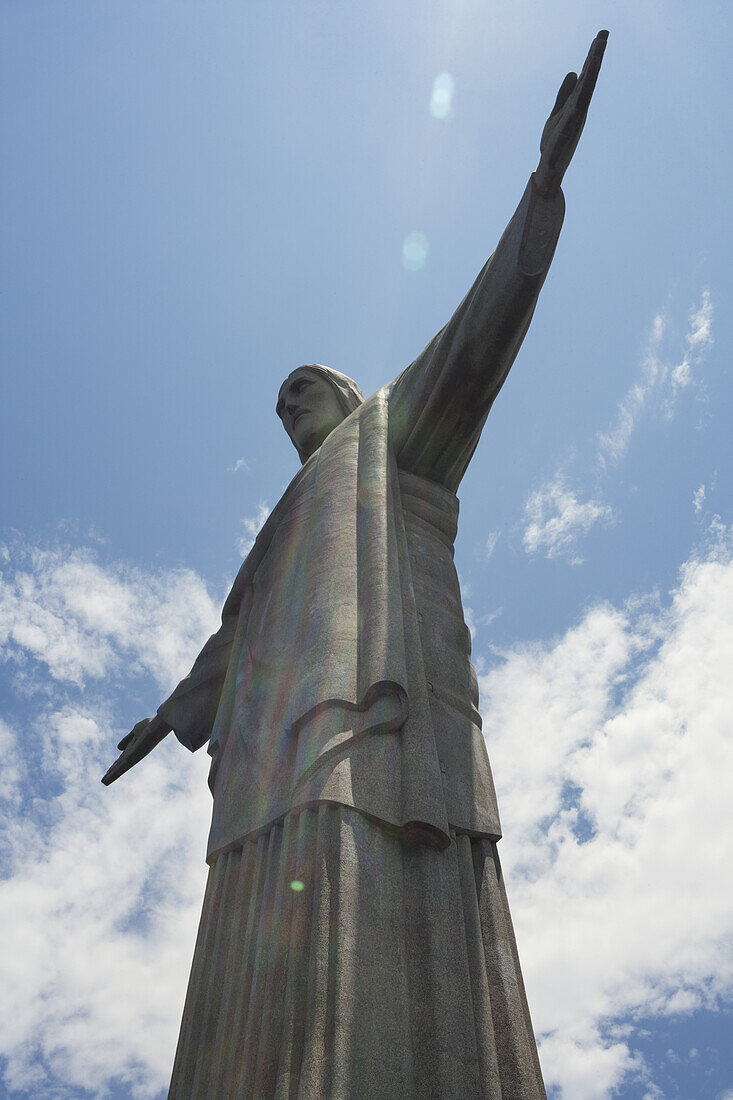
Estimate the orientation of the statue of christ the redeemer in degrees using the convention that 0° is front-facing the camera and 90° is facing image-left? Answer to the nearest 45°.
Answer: approximately 45°
